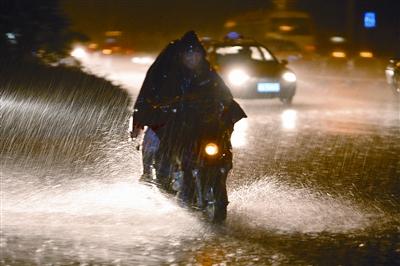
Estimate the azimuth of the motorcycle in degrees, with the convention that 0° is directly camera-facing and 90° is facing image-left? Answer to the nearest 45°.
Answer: approximately 315°
